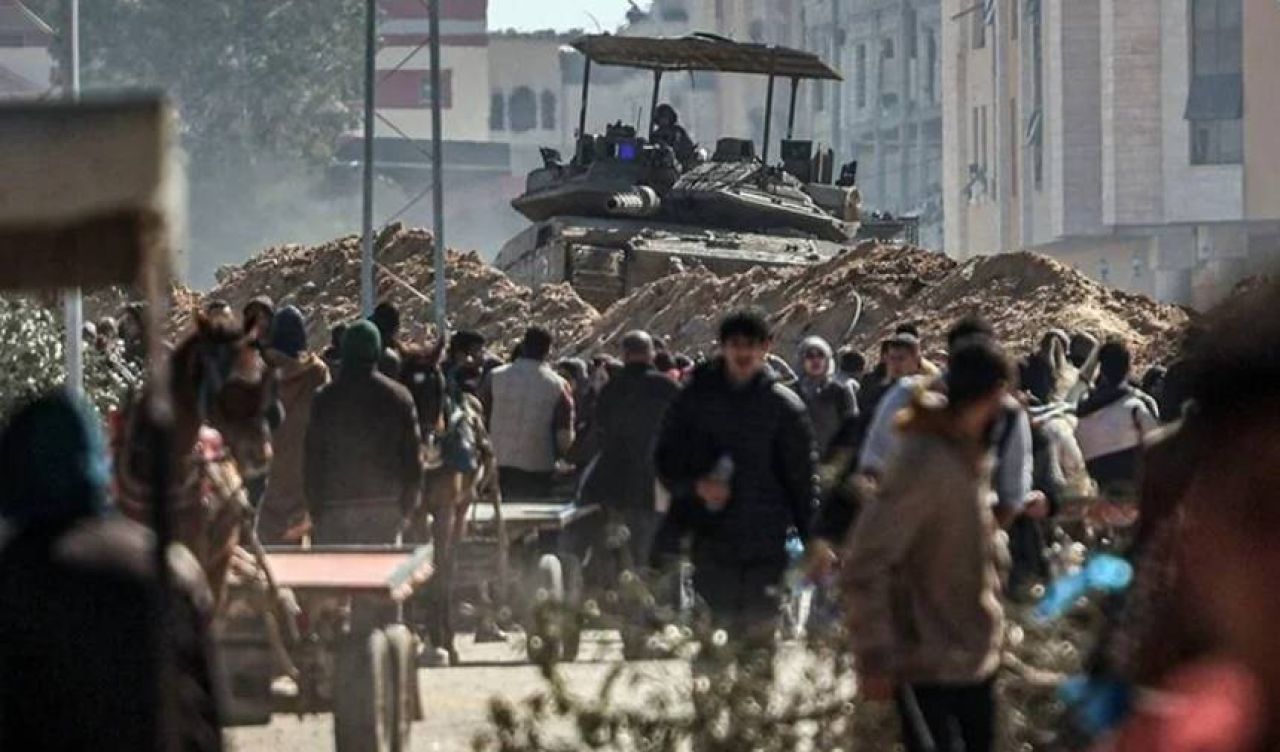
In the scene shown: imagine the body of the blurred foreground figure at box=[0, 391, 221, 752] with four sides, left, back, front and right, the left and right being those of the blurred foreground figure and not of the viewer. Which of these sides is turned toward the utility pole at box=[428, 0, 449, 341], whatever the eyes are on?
front

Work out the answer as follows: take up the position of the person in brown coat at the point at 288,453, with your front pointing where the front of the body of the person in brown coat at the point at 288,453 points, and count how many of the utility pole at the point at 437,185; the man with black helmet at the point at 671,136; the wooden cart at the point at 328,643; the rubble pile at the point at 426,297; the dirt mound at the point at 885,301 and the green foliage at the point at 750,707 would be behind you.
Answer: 2

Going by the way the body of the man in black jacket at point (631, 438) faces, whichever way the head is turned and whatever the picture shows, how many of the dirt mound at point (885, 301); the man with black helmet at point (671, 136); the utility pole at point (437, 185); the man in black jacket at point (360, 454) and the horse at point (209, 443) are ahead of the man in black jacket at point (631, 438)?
3

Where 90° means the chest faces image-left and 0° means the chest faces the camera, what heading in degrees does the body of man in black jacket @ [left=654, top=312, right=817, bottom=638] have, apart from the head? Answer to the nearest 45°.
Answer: approximately 0°

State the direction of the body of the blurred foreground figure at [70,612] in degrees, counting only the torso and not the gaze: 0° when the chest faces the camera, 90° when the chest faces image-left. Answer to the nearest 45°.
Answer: approximately 180°

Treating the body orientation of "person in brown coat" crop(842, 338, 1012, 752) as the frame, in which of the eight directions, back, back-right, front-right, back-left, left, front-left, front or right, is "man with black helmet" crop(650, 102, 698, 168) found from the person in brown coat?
left

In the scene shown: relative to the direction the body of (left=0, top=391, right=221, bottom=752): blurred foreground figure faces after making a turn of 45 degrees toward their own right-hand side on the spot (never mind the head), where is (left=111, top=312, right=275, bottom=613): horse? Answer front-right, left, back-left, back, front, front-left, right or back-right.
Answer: front-left

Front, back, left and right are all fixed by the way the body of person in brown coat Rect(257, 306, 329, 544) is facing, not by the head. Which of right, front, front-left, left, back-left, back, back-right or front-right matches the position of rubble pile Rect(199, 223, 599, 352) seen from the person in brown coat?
front

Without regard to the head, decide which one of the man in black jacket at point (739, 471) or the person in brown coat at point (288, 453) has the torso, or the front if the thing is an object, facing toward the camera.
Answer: the man in black jacket

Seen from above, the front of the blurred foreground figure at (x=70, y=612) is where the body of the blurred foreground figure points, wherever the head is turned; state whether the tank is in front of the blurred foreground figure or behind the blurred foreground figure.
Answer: in front

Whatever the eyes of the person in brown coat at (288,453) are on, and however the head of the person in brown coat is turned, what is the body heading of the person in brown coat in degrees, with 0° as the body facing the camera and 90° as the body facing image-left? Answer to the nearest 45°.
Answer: approximately 180°

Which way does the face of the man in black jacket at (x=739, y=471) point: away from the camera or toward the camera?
toward the camera

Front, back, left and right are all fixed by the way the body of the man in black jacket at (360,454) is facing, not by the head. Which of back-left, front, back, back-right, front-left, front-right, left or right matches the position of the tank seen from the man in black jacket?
front

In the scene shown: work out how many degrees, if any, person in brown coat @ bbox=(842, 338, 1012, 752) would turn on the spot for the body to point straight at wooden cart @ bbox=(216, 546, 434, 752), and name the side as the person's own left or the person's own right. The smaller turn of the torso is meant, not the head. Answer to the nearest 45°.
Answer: approximately 135° to the person's own left

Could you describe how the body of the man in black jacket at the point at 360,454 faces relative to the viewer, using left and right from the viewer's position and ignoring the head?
facing away from the viewer

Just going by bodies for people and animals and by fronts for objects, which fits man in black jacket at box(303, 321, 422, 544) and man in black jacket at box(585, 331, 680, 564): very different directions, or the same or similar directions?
same or similar directions

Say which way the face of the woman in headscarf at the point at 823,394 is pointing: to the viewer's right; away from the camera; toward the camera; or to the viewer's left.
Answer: toward the camera
